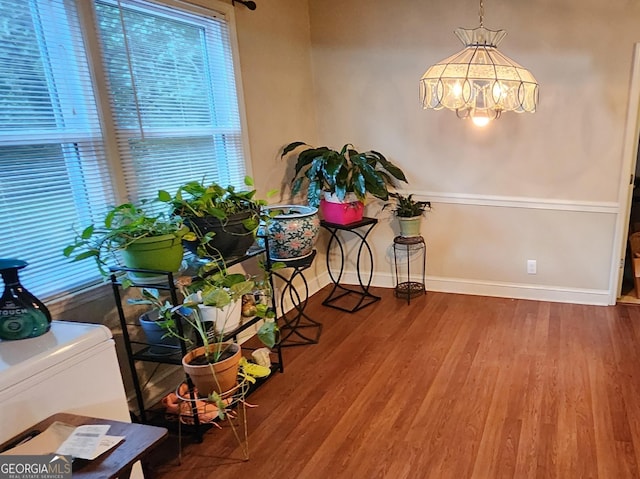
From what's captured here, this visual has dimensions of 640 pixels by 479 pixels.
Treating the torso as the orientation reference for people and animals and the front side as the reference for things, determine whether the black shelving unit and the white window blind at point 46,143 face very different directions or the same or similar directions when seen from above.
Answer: same or similar directions

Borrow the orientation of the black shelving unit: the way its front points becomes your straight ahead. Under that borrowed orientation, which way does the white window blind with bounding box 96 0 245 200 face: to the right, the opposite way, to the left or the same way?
the same way

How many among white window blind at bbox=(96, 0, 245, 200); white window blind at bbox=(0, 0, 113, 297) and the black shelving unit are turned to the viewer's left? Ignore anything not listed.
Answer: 0

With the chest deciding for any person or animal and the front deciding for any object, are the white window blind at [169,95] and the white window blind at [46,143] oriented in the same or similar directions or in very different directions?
same or similar directions

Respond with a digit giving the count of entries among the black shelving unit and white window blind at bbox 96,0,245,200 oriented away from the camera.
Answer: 0

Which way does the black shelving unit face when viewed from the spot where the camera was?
facing the viewer and to the right of the viewer

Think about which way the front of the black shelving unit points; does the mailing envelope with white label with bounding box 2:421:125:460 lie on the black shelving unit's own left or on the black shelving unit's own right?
on the black shelving unit's own right

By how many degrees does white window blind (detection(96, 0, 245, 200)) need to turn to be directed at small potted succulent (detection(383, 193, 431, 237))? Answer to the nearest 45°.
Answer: approximately 45° to its left
